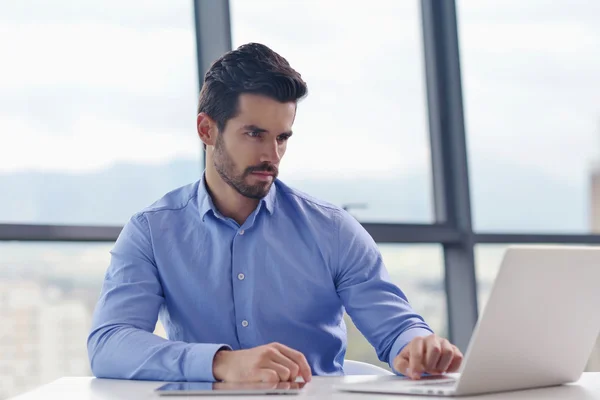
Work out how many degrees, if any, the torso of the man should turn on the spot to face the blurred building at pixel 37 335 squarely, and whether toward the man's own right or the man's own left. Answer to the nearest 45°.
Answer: approximately 135° to the man's own right

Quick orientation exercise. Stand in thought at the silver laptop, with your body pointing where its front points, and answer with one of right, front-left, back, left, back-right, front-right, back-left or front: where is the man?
front

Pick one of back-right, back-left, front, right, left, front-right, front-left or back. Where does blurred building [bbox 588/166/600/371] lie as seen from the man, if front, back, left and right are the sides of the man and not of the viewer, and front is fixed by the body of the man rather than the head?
back-left

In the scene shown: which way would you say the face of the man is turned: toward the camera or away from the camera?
toward the camera

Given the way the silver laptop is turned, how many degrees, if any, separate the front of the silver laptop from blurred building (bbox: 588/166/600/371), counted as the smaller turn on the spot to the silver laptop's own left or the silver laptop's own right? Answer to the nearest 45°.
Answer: approximately 45° to the silver laptop's own right

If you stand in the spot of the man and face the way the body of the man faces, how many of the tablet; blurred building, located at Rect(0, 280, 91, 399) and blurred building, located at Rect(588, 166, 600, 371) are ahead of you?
1

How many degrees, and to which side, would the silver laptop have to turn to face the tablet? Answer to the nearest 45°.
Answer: approximately 45° to its left

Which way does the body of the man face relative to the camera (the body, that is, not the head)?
toward the camera

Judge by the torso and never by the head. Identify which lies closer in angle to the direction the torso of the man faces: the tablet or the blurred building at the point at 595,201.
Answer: the tablet

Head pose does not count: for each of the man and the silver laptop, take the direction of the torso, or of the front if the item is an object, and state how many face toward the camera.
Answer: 1

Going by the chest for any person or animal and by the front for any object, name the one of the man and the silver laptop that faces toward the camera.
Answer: the man

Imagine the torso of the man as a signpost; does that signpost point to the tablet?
yes

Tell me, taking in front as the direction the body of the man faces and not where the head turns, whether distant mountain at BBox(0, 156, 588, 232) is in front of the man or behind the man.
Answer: behind

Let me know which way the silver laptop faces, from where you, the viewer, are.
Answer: facing away from the viewer and to the left of the viewer
